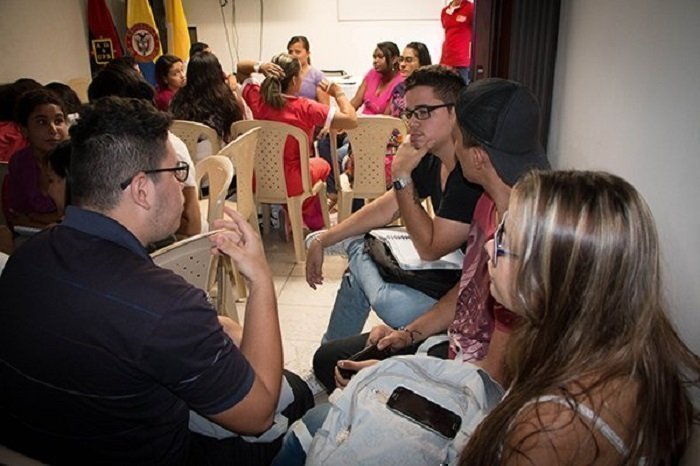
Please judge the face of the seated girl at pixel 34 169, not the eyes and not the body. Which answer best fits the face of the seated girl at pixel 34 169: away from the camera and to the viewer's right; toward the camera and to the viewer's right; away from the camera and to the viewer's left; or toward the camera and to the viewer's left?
toward the camera and to the viewer's right

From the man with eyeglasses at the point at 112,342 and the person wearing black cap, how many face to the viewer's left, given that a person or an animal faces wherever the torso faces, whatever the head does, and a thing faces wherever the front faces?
1

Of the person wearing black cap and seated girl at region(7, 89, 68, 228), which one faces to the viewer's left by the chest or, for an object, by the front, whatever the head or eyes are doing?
the person wearing black cap

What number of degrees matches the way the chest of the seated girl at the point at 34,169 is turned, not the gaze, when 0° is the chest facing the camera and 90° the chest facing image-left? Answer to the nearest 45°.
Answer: approximately 315°

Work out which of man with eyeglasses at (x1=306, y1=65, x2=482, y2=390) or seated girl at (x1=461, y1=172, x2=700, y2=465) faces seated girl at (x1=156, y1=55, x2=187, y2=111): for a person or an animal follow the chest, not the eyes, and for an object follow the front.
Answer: seated girl at (x1=461, y1=172, x2=700, y2=465)

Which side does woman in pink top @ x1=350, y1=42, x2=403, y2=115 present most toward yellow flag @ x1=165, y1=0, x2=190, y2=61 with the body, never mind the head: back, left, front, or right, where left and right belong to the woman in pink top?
right

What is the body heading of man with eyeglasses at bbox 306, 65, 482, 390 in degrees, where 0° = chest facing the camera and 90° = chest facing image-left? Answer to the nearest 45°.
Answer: approximately 45°

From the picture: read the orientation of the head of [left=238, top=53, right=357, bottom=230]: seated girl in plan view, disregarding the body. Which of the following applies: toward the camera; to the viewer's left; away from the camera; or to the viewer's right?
away from the camera

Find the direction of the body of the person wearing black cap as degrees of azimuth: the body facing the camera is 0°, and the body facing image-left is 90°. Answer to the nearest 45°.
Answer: approximately 90°

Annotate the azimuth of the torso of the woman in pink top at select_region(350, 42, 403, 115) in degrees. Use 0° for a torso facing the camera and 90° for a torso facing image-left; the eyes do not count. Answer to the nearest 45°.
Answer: approximately 45°

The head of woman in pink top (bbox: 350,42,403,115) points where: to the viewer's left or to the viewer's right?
to the viewer's left

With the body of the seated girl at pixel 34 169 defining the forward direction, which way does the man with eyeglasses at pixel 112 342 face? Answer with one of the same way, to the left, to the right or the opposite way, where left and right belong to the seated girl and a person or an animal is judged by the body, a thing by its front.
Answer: to the left
